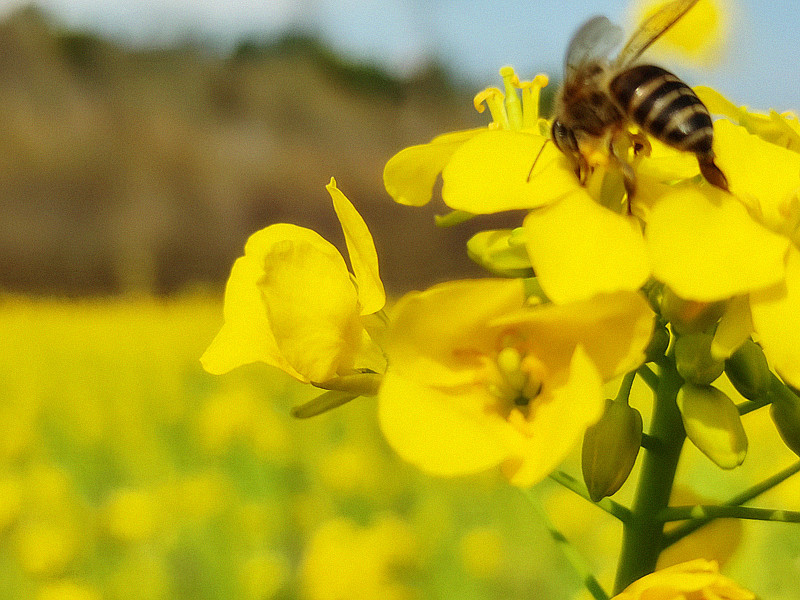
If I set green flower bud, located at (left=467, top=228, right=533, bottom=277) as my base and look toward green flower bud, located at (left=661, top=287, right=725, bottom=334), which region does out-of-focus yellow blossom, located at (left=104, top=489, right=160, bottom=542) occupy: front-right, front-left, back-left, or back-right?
back-left

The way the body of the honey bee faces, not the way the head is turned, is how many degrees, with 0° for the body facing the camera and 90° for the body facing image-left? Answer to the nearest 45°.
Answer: approximately 90°
